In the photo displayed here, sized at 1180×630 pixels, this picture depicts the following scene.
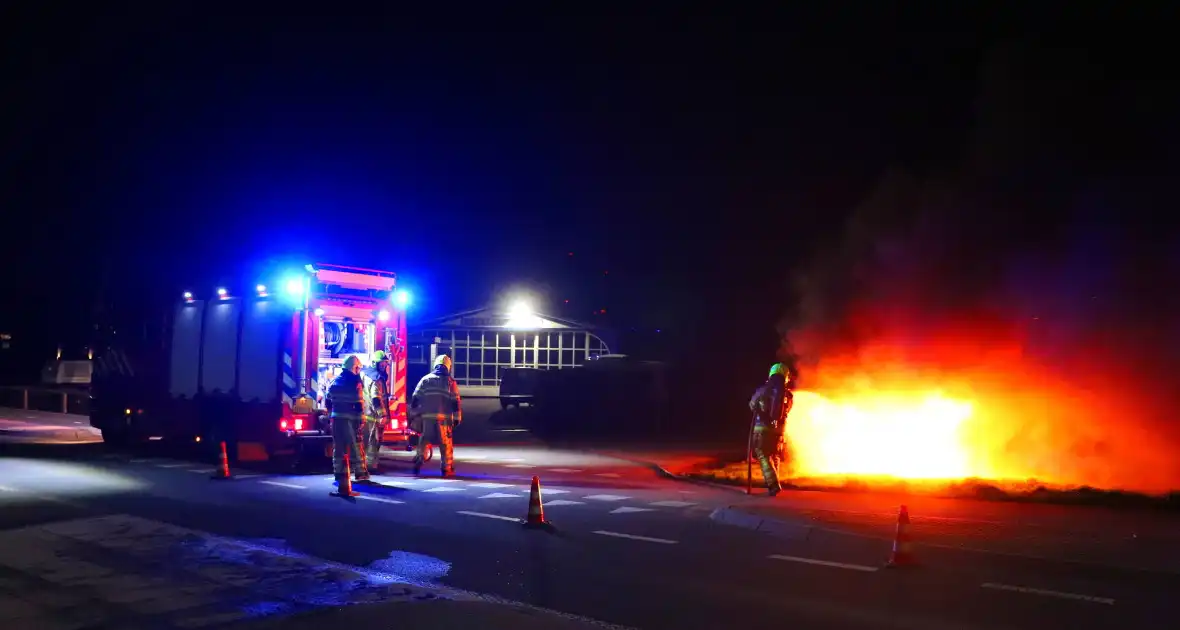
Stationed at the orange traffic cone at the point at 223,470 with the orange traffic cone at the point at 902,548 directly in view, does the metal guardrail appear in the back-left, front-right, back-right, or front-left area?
back-left

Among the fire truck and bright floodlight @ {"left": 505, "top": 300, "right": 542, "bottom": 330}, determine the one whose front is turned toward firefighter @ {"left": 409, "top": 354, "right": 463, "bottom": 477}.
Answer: the bright floodlight

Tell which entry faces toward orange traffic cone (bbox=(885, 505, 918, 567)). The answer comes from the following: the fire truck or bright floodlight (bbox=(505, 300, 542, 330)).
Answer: the bright floodlight

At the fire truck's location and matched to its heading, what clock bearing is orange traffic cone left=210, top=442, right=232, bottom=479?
The orange traffic cone is roughly at 8 o'clock from the fire truck.

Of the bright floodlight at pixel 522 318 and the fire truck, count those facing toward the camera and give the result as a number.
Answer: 1

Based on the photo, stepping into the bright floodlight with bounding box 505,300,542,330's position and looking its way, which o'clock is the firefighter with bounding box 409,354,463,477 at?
The firefighter is roughly at 12 o'clock from the bright floodlight.

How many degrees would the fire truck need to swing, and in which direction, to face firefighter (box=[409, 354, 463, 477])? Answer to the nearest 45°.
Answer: approximately 180°

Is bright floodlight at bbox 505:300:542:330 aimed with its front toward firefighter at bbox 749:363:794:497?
yes

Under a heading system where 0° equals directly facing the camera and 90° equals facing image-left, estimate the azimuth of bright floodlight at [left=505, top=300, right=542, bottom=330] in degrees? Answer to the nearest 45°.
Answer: approximately 0°

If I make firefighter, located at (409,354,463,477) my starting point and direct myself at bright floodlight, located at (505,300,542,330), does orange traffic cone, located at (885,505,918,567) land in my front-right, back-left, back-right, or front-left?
back-right
